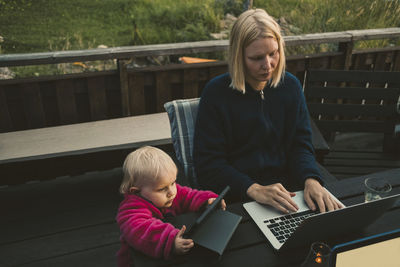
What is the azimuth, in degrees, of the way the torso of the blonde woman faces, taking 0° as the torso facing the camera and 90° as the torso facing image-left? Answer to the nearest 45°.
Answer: approximately 315°

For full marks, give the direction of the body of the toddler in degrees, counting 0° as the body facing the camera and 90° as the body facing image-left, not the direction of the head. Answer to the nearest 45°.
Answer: approximately 315°

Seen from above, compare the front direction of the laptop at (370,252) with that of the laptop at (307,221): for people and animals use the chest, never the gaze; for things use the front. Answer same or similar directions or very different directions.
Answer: very different directions

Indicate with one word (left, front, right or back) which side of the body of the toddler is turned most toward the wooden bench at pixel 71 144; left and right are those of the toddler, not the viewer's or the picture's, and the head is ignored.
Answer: back

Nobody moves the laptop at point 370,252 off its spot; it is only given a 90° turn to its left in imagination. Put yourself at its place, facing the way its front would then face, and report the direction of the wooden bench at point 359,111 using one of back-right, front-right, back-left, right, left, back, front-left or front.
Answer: front-left

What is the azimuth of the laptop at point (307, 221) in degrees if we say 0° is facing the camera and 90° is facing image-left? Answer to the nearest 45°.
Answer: approximately 135°

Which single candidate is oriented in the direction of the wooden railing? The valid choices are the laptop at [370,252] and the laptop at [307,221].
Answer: the laptop at [307,221]

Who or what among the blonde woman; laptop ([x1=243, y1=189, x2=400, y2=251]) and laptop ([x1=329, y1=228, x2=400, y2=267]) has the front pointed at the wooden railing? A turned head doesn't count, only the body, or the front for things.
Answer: laptop ([x1=243, y1=189, x2=400, y2=251])
